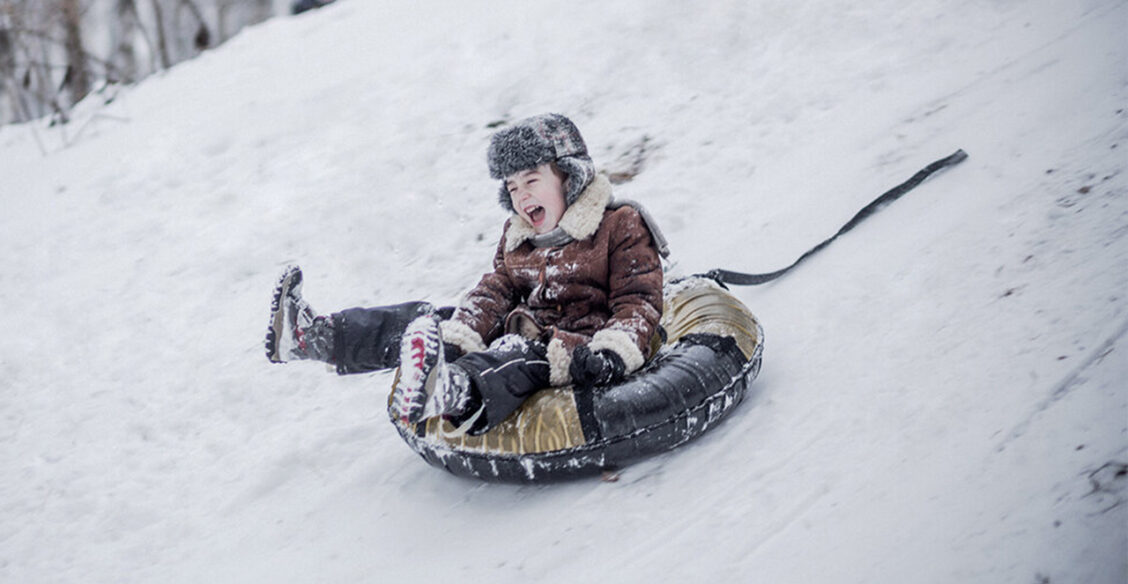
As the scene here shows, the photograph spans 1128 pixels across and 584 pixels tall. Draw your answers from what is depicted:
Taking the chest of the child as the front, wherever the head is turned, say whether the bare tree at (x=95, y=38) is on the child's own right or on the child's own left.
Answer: on the child's own right

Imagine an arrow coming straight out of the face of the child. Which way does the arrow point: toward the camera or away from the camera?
toward the camera

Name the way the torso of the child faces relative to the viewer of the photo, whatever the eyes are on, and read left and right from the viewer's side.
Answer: facing the viewer and to the left of the viewer

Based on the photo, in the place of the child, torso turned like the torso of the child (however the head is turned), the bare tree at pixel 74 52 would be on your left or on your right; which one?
on your right
